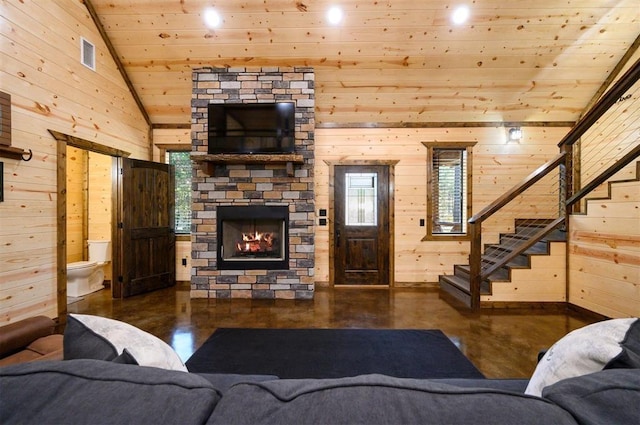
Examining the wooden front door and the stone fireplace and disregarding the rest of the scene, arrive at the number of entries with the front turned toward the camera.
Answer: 2

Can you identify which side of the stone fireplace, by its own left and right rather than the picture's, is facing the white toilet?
right

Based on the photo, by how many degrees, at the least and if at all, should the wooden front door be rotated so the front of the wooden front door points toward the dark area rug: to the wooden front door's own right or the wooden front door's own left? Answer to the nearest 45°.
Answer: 0° — it already faces it

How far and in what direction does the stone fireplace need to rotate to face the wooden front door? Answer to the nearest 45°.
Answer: approximately 90° to its left

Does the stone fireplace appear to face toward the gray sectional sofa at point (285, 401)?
yes

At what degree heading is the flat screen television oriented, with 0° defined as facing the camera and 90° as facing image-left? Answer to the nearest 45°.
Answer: approximately 0°

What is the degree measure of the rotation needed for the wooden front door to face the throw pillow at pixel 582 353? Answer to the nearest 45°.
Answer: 0° — it already faces it

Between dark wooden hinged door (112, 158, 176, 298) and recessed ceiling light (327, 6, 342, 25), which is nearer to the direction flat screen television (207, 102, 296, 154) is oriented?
the recessed ceiling light

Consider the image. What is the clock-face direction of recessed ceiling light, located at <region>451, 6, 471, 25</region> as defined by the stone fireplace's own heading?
The recessed ceiling light is roughly at 10 o'clock from the stone fireplace.

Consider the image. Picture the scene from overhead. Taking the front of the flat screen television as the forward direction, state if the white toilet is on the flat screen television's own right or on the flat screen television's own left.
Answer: on the flat screen television's own right

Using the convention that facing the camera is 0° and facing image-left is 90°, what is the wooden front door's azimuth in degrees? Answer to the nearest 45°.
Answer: approximately 0°

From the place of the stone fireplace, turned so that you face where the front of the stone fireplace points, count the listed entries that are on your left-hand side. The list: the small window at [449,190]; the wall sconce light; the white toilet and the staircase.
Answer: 3
